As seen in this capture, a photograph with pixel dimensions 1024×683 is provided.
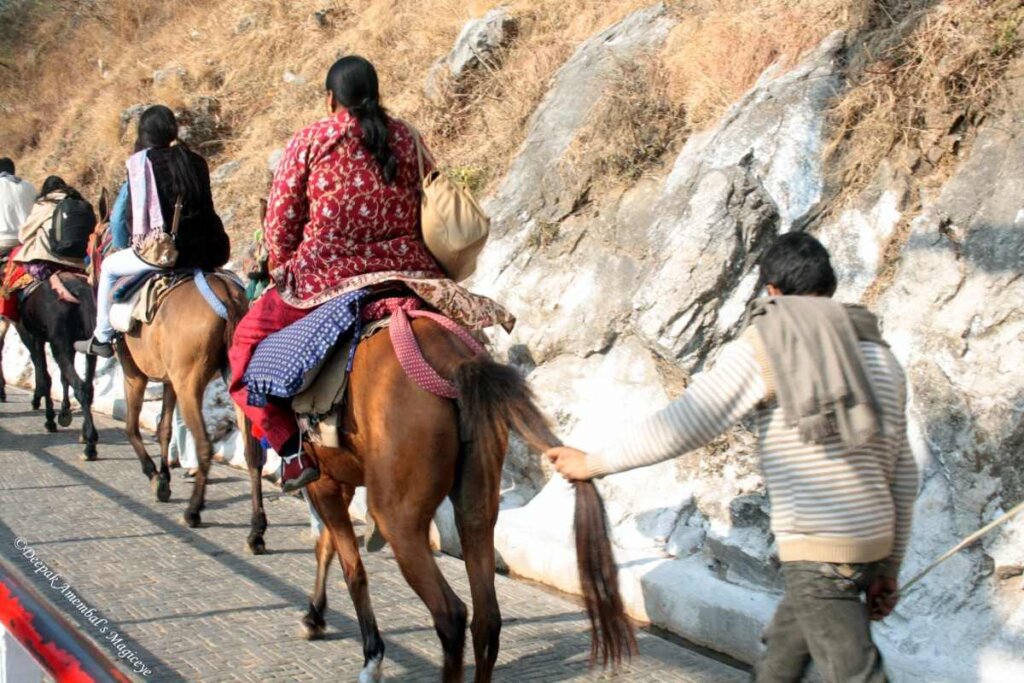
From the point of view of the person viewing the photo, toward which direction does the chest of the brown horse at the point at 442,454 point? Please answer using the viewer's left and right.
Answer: facing away from the viewer and to the left of the viewer

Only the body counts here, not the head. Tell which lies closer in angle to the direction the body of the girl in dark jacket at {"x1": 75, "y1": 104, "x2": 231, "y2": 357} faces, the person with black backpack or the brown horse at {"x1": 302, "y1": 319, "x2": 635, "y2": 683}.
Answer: the person with black backpack

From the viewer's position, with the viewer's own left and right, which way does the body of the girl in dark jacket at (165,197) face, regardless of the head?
facing away from the viewer and to the left of the viewer

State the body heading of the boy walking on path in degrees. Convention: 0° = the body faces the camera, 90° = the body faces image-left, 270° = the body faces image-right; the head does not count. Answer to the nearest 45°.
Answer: approximately 135°

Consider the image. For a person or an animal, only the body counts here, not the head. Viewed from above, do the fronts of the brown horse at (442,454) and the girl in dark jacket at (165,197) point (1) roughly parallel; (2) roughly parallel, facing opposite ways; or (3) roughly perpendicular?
roughly parallel

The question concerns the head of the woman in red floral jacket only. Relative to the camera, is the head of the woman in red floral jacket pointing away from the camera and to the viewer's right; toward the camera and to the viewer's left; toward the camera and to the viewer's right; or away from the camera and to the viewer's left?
away from the camera and to the viewer's left

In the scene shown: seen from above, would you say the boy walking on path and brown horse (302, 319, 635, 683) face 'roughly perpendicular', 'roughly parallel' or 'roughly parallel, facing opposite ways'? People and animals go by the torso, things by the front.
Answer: roughly parallel

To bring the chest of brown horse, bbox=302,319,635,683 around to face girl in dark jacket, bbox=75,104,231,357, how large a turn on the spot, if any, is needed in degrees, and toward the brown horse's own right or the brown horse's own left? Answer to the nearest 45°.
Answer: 0° — it already faces them

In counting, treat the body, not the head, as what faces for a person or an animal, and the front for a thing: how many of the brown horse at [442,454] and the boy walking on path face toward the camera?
0

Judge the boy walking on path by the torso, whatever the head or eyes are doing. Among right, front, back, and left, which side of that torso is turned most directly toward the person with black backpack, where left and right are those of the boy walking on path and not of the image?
front

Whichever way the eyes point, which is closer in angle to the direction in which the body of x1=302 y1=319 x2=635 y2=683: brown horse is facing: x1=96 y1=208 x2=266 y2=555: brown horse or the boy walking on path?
the brown horse

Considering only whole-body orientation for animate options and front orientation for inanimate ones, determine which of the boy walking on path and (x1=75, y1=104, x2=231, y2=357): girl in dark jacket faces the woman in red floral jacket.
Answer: the boy walking on path

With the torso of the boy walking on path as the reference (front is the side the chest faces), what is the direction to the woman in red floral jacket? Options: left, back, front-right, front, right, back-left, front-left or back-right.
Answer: front

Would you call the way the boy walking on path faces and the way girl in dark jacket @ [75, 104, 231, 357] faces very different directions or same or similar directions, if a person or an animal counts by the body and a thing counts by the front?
same or similar directions

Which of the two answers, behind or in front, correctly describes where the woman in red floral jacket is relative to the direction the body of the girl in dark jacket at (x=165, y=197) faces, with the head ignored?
behind
